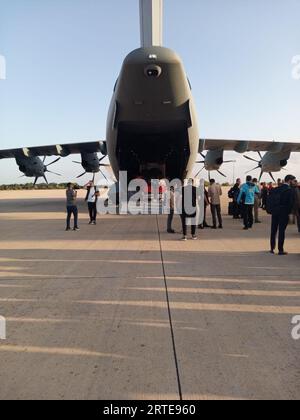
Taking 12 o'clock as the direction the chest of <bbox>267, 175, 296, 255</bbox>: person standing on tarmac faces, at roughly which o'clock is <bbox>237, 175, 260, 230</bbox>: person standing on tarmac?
<bbox>237, 175, 260, 230</bbox>: person standing on tarmac is roughly at 10 o'clock from <bbox>267, 175, 296, 255</bbox>: person standing on tarmac.
